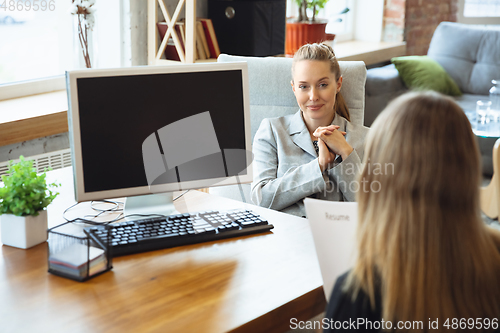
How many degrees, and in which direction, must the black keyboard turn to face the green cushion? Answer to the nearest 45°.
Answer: approximately 90° to its left

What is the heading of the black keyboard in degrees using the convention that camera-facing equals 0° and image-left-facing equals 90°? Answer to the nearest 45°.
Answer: approximately 315°

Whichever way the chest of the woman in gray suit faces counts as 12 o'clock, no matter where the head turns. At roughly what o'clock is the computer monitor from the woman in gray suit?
The computer monitor is roughly at 1 o'clock from the woman in gray suit.

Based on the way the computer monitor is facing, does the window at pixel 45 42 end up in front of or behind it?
behind

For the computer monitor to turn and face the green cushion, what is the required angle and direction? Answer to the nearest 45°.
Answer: approximately 90° to its left

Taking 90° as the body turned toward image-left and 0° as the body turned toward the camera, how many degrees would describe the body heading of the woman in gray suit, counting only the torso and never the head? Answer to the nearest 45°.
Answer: approximately 0°

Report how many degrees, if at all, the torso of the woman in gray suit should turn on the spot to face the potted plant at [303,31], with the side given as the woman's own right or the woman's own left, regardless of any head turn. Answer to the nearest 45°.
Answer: approximately 180°

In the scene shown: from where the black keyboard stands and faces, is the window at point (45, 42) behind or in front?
behind

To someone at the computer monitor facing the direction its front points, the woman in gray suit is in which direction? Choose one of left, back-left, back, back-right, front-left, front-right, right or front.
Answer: left

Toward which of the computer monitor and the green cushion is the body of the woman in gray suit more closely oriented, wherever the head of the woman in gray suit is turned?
the computer monitor

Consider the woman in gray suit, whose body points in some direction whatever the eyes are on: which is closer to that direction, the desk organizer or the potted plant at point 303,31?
the desk organizer
